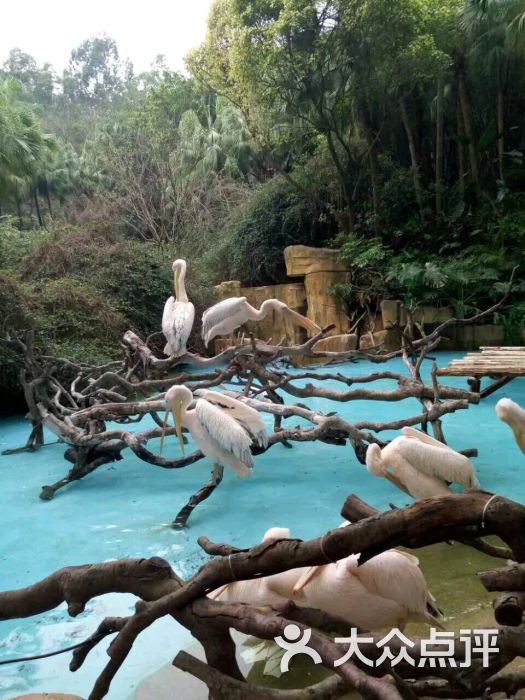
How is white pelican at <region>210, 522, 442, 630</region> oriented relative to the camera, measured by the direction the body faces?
to the viewer's left

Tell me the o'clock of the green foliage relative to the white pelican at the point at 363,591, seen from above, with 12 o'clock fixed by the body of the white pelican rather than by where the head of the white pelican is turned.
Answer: The green foliage is roughly at 3 o'clock from the white pelican.

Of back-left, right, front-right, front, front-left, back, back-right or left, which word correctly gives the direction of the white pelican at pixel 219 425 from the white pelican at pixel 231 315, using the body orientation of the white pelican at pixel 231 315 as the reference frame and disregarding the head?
right

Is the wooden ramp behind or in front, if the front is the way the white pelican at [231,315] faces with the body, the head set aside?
in front

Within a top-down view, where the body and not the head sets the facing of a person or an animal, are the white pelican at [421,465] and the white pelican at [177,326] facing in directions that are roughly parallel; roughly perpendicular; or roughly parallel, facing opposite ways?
roughly perpendicular

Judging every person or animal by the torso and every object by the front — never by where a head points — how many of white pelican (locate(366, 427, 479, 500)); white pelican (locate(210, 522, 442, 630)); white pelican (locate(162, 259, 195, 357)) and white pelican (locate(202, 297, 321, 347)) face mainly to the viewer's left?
2

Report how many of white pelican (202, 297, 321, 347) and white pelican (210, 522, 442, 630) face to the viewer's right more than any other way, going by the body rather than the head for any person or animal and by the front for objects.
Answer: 1

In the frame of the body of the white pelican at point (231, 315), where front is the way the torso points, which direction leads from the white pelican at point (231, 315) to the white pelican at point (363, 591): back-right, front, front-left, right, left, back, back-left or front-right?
right

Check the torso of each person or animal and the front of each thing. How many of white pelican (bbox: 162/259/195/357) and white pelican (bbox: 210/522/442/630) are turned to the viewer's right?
0

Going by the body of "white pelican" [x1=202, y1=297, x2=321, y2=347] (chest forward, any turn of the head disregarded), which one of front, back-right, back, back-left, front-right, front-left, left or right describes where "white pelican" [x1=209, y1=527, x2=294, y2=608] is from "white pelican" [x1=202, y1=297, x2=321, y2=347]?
right

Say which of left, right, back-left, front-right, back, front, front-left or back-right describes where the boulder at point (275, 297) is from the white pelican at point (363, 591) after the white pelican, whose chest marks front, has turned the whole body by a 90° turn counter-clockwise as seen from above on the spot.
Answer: back
